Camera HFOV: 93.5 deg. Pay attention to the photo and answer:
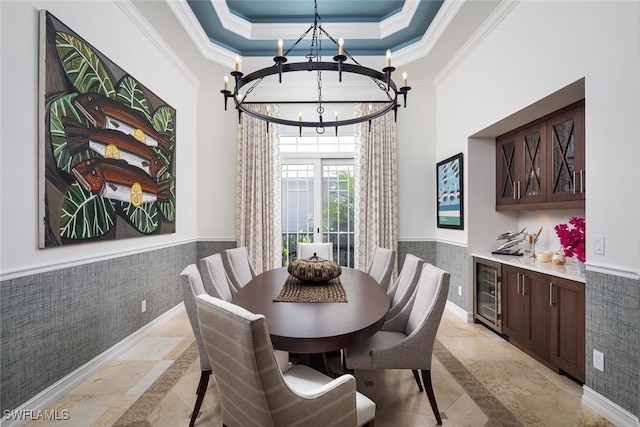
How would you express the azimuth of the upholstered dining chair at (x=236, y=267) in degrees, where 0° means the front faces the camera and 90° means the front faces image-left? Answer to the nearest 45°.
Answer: approximately 315°

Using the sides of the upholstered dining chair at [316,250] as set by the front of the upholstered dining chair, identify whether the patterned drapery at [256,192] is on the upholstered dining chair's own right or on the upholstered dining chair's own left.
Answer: on the upholstered dining chair's own right

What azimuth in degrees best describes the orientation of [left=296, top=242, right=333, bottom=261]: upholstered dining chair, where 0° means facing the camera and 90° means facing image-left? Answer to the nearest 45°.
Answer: approximately 0°

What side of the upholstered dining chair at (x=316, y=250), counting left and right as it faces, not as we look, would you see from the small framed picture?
left

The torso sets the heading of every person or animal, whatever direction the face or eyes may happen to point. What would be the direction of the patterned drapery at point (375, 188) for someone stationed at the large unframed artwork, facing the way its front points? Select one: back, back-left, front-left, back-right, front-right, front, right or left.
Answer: front-left

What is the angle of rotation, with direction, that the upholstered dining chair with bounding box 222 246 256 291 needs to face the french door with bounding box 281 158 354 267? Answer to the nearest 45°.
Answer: approximately 90° to its left

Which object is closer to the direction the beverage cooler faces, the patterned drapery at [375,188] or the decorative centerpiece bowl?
the decorative centerpiece bowl

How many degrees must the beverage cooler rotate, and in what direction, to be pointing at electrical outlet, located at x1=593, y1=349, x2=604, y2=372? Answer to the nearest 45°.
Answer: approximately 90° to its left

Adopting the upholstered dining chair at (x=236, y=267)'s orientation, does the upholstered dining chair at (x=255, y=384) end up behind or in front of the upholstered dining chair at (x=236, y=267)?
in front

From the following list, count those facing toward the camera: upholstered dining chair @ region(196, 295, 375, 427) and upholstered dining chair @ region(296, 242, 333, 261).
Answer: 1

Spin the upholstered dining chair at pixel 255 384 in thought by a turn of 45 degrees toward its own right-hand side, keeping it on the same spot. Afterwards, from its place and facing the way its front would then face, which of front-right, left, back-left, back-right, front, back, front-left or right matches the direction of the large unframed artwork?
back-left

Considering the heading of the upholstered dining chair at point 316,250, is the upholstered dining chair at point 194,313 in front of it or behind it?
in front

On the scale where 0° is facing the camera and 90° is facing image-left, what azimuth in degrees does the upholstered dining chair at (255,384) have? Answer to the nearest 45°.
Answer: approximately 225°
